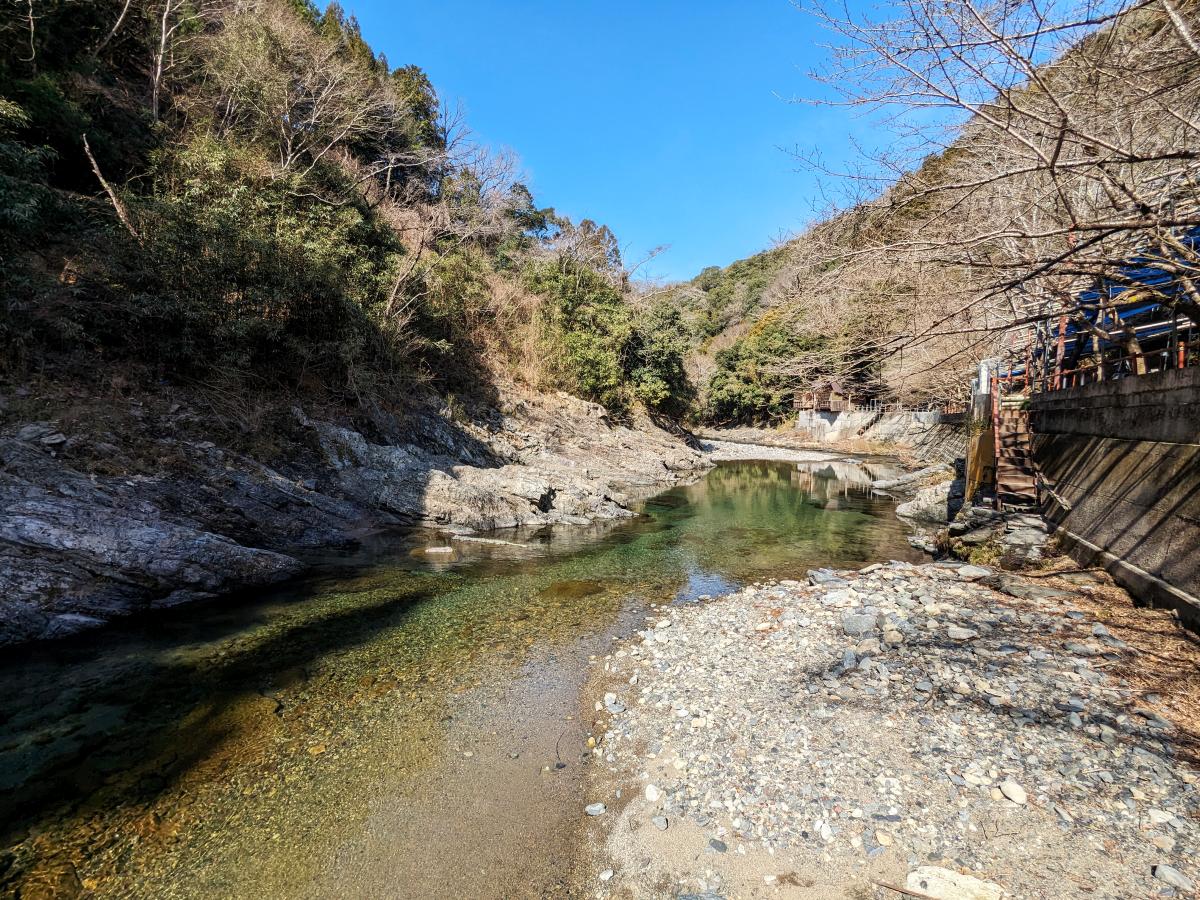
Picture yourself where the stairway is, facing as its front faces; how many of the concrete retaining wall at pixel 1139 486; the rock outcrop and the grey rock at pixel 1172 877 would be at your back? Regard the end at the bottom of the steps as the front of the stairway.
0

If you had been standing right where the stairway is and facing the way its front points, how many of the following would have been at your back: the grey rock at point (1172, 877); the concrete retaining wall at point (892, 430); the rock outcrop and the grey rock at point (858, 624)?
1

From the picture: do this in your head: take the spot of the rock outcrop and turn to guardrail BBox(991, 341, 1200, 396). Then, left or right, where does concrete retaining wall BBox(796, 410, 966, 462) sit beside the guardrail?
left

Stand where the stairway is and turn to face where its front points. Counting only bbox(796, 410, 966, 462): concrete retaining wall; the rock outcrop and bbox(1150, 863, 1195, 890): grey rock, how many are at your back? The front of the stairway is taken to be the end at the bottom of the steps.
1

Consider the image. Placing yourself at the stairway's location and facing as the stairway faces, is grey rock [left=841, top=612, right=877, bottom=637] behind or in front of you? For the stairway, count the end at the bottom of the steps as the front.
in front

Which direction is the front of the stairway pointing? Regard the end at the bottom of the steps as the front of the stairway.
toward the camera

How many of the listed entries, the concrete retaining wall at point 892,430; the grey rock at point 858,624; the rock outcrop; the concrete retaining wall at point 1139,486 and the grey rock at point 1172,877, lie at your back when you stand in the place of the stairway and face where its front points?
1

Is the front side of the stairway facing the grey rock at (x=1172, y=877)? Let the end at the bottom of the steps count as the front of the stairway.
yes

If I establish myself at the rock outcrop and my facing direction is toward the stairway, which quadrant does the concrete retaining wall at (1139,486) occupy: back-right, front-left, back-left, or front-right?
front-right

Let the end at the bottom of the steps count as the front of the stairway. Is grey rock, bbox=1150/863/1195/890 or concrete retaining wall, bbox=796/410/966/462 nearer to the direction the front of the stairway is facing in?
the grey rock

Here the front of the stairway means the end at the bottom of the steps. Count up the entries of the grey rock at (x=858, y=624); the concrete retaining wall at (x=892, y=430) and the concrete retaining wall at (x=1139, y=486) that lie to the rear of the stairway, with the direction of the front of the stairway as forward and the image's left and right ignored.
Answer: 1
